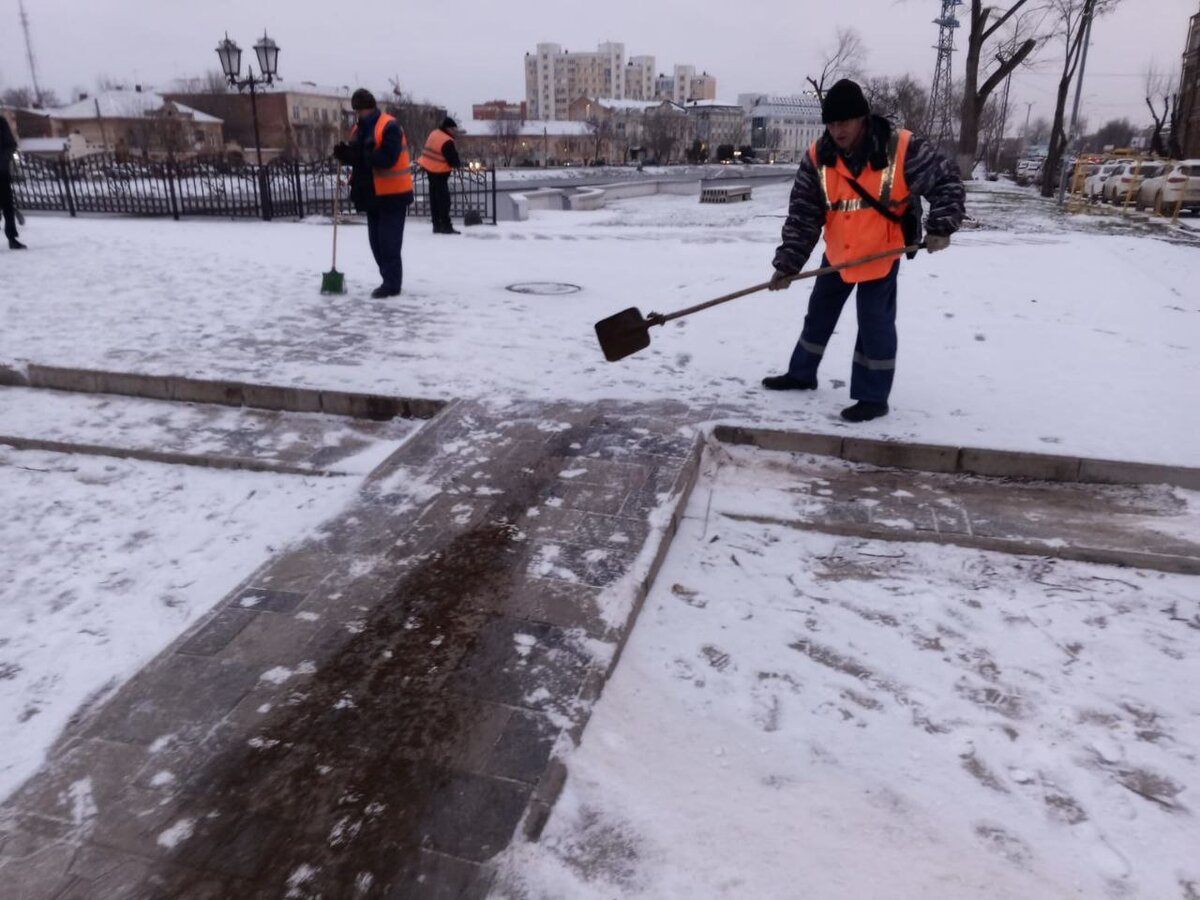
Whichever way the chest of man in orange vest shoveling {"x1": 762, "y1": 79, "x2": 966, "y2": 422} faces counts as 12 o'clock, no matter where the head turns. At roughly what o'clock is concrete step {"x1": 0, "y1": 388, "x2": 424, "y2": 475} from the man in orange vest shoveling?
The concrete step is roughly at 1 o'clock from the man in orange vest shoveling.

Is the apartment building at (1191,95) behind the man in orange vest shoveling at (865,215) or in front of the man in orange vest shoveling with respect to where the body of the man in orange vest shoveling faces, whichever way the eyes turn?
behind

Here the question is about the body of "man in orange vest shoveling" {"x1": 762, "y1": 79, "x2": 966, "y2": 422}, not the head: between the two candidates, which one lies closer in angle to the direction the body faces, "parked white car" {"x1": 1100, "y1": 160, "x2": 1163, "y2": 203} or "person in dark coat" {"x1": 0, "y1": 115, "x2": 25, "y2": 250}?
the person in dark coat

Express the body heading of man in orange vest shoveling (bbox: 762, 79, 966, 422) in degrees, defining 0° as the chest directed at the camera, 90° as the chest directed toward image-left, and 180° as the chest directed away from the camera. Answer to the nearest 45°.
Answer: approximately 45°

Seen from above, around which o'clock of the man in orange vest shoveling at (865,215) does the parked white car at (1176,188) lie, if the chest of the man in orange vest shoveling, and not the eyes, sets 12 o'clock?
The parked white car is roughly at 5 o'clock from the man in orange vest shoveling.

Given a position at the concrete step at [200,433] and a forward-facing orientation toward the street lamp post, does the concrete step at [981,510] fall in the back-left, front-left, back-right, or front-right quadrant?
back-right

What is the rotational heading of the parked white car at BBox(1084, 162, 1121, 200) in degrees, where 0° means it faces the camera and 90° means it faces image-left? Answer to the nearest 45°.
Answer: approximately 45°
